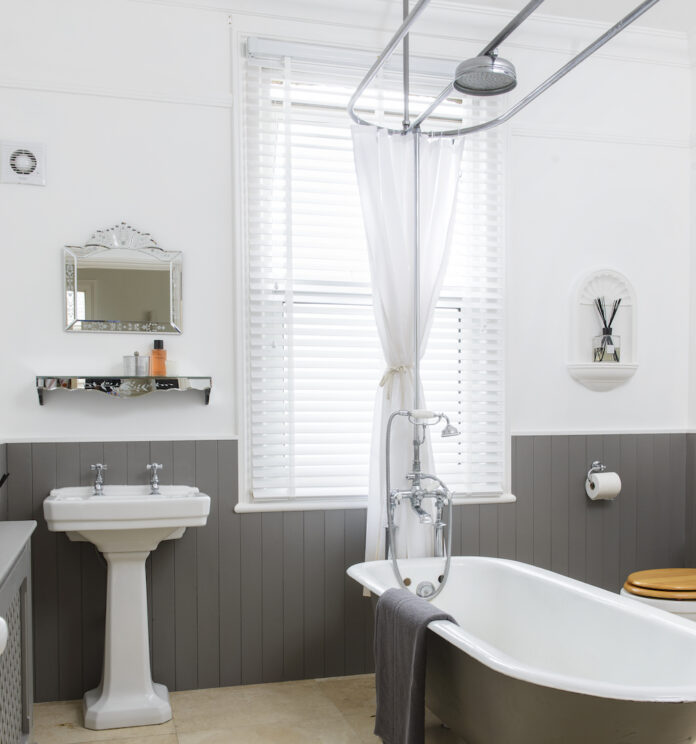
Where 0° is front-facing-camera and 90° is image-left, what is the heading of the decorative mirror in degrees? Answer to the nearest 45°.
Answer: approximately 0°

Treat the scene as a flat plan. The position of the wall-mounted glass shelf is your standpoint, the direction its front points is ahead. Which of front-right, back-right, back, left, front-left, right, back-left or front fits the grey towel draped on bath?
front-left

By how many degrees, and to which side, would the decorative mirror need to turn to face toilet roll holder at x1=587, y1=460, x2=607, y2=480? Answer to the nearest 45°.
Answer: approximately 90° to its left

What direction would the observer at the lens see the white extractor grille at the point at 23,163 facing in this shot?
facing the viewer

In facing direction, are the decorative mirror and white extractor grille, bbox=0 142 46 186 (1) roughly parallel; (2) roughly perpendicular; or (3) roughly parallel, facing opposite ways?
roughly parallel

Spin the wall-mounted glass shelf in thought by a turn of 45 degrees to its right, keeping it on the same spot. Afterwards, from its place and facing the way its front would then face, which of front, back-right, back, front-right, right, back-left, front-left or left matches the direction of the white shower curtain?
back-left

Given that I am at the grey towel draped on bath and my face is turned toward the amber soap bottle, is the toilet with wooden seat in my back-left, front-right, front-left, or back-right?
back-right

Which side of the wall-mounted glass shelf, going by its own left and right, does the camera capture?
front

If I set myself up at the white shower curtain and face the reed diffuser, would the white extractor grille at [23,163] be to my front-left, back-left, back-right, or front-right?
back-left

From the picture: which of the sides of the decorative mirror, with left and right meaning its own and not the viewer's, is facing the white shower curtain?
left

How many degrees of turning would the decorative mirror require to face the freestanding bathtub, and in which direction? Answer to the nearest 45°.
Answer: approximately 45° to its left
